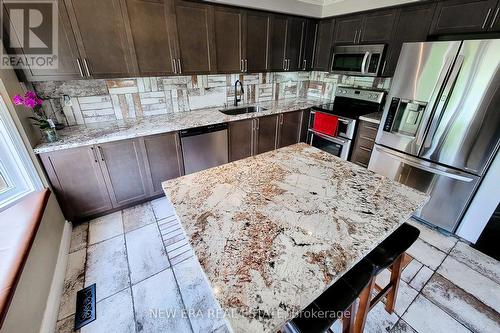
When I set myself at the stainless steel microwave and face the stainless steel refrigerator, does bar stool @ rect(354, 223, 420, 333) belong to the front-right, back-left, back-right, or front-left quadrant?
front-right

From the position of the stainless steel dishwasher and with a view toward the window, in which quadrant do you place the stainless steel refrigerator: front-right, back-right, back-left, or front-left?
back-left

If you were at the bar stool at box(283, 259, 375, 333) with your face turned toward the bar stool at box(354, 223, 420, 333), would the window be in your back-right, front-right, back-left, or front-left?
back-left

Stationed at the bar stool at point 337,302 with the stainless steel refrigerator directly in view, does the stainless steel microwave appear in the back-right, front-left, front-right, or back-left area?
front-left

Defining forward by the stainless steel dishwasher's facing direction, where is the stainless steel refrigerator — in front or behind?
in front

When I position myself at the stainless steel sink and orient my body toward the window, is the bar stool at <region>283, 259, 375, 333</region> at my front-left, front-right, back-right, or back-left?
front-left

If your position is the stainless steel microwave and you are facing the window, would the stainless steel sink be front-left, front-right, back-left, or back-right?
front-right

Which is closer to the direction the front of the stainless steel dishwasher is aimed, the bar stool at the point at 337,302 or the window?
the bar stool

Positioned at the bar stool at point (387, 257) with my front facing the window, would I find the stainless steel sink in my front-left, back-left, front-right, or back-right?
front-right

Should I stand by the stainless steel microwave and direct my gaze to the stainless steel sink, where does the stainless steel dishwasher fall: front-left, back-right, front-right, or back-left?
front-left

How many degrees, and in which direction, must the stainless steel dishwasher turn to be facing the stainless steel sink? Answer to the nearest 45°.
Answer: approximately 90° to its left

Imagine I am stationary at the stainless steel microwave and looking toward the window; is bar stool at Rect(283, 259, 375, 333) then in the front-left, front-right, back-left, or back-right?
front-left

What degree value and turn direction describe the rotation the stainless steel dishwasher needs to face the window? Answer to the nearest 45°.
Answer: approximately 90° to its right

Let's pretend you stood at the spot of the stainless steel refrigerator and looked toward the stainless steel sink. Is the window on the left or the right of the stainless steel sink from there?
left

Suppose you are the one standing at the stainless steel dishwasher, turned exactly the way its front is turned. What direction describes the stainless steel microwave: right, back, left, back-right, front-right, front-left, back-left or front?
front-left

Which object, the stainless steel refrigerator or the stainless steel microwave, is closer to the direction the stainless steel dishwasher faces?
the stainless steel refrigerator

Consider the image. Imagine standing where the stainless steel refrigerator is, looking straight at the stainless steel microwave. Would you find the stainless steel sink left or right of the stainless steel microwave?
left

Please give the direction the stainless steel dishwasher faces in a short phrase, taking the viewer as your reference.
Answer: facing the viewer and to the right of the viewer
